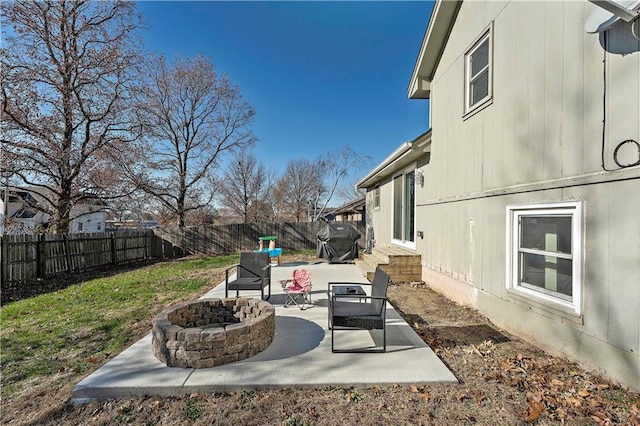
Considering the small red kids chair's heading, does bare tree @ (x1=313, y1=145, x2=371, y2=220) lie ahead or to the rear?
to the rear

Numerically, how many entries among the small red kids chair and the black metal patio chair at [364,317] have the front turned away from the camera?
0

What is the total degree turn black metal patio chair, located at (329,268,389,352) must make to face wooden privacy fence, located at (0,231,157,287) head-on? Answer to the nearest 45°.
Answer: approximately 45° to its right

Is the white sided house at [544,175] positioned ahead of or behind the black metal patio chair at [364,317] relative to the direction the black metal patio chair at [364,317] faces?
behind

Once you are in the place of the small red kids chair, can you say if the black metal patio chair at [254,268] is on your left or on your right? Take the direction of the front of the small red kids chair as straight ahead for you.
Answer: on your right

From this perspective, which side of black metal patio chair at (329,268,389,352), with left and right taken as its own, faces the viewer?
left

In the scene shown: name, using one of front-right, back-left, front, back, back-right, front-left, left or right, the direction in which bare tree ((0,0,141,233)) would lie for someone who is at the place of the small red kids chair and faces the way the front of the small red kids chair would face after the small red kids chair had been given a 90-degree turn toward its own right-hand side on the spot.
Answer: front

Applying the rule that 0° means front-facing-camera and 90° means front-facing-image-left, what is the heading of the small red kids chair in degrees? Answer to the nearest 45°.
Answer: approximately 45°

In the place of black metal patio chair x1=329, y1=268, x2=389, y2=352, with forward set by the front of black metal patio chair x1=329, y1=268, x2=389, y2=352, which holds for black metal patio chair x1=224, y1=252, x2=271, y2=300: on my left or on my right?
on my right

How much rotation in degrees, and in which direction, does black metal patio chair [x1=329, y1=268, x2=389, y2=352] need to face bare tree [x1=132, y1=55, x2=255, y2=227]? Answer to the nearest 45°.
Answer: approximately 45° to its right

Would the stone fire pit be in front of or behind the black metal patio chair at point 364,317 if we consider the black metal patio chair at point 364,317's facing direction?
in front

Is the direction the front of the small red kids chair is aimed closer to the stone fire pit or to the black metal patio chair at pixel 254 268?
the stone fire pit

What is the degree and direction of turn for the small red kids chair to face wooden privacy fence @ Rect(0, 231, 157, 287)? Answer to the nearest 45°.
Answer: approximately 90° to its right
